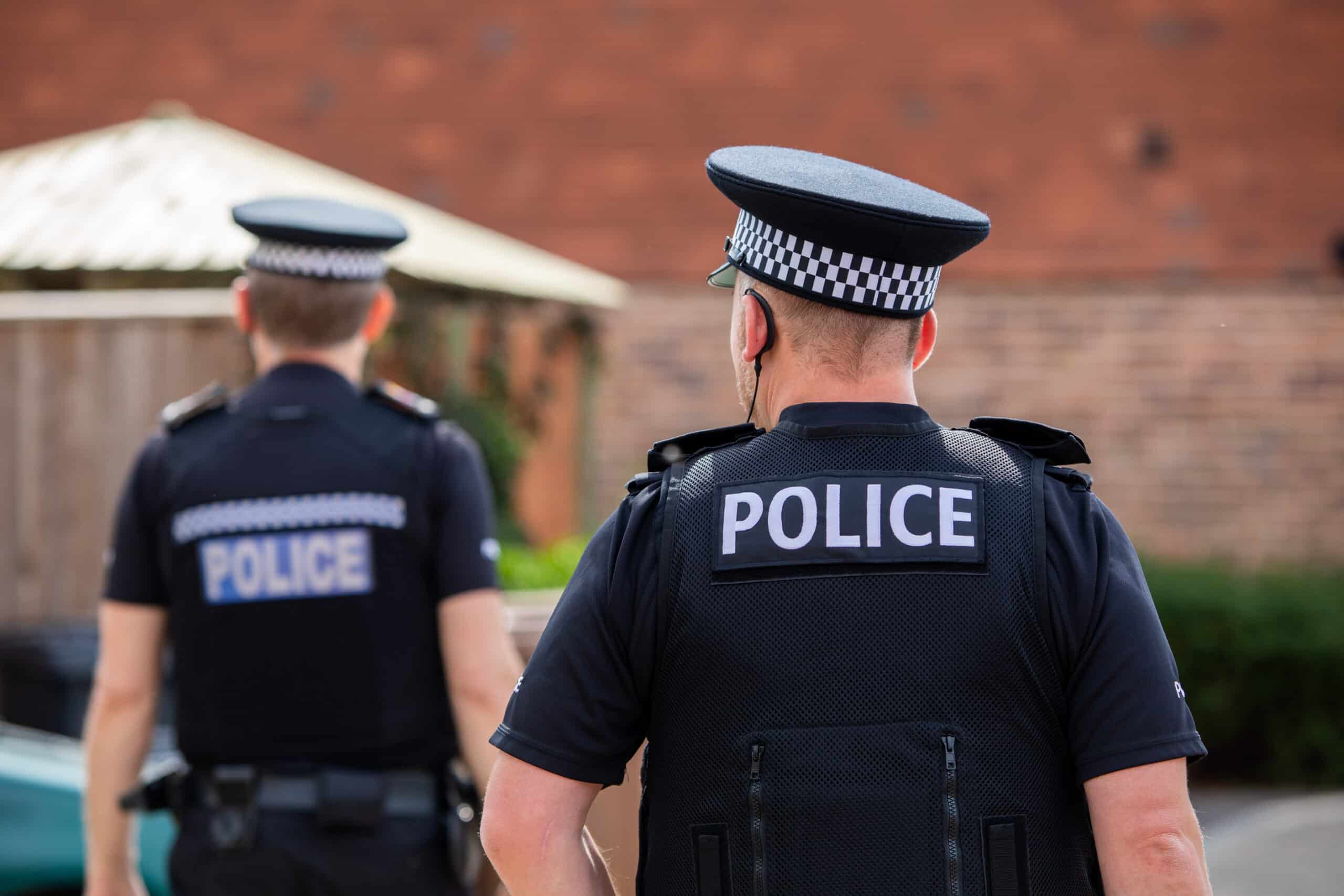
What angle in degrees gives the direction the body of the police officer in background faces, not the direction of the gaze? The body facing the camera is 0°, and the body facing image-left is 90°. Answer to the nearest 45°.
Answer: approximately 180°

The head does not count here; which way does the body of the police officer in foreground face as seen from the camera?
away from the camera

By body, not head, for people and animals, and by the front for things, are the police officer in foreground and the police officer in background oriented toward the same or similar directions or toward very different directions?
same or similar directions

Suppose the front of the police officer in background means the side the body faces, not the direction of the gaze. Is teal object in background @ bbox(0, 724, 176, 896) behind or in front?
in front

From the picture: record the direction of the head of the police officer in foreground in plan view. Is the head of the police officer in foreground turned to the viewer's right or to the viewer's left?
to the viewer's left

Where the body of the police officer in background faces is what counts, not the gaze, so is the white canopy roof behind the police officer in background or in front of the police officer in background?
in front

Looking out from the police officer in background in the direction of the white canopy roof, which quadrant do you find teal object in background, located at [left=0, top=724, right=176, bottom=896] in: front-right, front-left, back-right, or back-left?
front-left

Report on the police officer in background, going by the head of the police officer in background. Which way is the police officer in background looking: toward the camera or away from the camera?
away from the camera

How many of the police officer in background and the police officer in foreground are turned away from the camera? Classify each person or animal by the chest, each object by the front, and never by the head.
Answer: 2

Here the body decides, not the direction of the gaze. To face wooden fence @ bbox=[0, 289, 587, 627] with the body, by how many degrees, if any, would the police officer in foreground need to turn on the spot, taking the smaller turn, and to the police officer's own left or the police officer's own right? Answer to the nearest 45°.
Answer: approximately 45° to the police officer's own left

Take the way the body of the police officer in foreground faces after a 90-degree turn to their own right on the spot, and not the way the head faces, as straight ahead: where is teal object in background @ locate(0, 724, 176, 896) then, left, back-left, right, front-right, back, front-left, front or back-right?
back-left

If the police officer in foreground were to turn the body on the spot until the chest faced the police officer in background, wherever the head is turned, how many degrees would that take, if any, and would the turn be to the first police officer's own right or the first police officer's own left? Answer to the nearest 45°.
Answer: approximately 45° to the first police officer's own left

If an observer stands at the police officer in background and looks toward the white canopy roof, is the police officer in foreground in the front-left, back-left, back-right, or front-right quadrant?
back-right

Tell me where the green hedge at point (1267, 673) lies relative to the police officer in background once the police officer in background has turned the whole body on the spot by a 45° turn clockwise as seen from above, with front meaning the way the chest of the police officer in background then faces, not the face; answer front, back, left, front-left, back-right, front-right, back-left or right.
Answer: front
